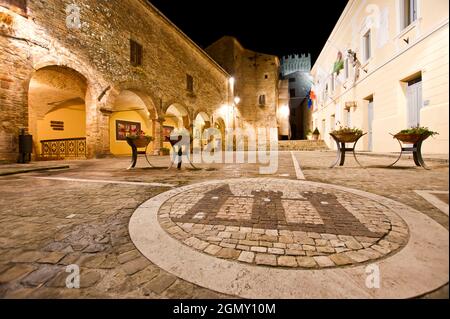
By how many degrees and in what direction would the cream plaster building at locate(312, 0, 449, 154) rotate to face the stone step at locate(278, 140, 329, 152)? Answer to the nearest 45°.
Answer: approximately 90° to its right

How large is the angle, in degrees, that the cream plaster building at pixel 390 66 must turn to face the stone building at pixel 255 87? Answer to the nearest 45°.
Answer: approximately 90° to its right

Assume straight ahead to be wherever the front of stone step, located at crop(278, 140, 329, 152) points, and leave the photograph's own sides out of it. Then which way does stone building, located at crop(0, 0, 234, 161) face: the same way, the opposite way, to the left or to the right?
to the left

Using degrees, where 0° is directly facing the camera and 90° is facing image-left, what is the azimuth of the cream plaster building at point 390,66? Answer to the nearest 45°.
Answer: approximately 45°

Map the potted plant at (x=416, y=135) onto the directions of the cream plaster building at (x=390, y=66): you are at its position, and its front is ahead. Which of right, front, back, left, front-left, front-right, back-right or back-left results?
front-left

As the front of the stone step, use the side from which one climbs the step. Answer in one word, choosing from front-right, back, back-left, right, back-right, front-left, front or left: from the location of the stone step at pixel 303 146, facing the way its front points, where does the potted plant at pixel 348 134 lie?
front

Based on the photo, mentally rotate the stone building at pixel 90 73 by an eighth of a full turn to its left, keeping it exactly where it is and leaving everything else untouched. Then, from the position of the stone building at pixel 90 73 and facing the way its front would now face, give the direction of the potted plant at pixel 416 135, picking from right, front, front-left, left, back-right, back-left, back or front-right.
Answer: front-right

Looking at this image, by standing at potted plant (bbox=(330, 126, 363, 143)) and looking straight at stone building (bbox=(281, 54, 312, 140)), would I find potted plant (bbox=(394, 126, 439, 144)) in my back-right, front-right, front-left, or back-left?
back-right

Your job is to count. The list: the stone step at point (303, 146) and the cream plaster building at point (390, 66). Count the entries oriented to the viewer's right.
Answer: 0

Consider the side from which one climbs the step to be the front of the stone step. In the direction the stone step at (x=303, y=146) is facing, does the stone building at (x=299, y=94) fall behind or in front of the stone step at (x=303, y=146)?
behind

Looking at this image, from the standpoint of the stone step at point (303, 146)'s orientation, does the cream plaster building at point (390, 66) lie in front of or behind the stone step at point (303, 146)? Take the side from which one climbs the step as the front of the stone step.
in front

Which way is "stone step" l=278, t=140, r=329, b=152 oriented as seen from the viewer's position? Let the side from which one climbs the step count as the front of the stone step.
toward the camera

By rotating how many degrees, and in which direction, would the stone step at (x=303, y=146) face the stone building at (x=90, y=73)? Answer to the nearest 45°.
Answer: approximately 45° to its right

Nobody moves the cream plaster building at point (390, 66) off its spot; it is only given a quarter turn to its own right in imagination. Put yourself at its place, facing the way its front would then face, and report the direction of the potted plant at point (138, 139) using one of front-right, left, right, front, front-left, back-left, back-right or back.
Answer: left

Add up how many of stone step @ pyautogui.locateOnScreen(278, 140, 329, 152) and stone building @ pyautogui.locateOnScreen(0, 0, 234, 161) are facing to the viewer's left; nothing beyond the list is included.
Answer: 0
